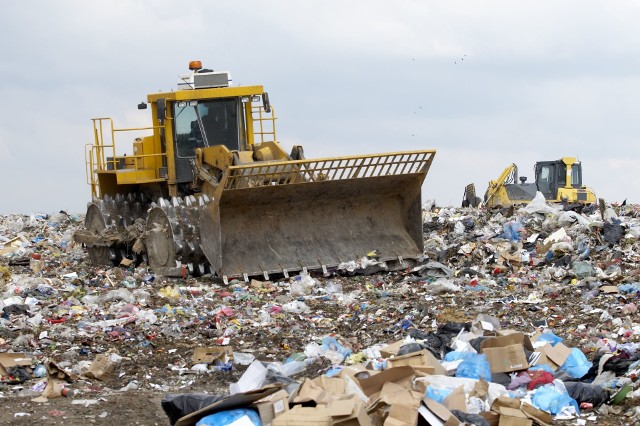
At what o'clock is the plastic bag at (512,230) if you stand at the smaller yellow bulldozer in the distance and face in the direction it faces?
The plastic bag is roughly at 9 o'clock from the smaller yellow bulldozer in the distance.

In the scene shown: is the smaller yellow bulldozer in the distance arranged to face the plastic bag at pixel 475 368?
no

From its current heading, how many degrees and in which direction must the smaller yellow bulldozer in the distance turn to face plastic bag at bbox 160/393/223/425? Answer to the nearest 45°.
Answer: approximately 90° to its left

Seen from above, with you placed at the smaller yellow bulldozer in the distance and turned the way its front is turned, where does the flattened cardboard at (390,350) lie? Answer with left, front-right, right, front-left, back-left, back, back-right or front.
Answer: left

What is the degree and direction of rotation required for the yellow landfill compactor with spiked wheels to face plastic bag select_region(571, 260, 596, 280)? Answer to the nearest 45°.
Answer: approximately 45° to its left

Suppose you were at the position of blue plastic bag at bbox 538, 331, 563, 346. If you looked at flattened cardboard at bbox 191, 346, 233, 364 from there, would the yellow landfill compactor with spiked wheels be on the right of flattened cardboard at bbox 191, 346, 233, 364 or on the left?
right

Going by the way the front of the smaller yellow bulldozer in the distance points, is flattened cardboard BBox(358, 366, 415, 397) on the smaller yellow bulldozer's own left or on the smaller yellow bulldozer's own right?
on the smaller yellow bulldozer's own left

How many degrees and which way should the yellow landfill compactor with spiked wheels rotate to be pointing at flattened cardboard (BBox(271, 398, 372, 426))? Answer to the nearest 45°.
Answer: approximately 45° to its right

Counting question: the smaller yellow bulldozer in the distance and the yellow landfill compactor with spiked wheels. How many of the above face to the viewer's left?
1

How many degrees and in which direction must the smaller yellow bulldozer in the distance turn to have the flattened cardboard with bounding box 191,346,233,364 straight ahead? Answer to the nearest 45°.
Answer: approximately 90° to its left

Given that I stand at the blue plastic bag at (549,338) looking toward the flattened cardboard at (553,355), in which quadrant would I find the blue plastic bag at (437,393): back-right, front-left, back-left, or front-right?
front-right

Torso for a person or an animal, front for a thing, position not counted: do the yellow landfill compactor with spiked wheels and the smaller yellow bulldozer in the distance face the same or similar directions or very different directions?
very different directions

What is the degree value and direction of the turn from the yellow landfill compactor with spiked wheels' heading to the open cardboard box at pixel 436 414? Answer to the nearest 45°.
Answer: approximately 45° to its right

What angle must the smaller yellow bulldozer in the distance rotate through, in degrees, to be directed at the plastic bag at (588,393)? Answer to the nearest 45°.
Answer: approximately 90° to its left

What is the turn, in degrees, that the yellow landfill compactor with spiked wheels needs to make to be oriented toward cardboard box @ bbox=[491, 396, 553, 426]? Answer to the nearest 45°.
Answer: approximately 45° to its right

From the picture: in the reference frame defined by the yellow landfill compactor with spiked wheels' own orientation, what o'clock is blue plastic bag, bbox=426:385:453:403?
The blue plastic bag is roughly at 1 o'clock from the yellow landfill compactor with spiked wheels.

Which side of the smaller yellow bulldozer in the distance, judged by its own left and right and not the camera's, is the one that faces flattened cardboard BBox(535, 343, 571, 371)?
left

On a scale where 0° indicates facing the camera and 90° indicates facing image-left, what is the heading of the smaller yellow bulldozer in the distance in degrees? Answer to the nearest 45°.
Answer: approximately 90°

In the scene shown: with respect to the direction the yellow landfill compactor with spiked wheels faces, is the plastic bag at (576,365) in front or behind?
in front

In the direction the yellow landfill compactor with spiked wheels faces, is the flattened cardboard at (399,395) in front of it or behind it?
in front

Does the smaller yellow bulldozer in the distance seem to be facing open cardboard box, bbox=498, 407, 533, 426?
no
